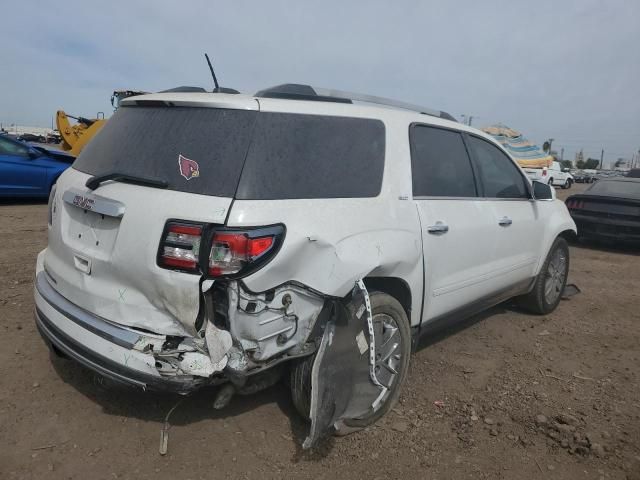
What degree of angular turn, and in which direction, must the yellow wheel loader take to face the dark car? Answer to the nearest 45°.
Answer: approximately 135° to its left

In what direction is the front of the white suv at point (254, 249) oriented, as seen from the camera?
facing away from the viewer and to the right of the viewer

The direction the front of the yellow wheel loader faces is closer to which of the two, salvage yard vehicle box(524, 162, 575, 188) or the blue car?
the blue car

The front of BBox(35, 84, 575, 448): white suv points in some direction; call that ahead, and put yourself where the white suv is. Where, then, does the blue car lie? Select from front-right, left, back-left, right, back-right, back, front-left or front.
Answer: left

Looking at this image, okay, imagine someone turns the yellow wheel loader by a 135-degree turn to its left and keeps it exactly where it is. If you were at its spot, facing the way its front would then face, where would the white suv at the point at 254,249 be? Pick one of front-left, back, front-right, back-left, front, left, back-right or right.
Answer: front-right

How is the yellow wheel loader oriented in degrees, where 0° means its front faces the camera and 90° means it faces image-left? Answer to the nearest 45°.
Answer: approximately 90°

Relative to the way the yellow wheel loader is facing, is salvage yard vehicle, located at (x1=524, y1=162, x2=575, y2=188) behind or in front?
behind

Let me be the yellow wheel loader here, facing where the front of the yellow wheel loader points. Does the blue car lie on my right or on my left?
on my left
